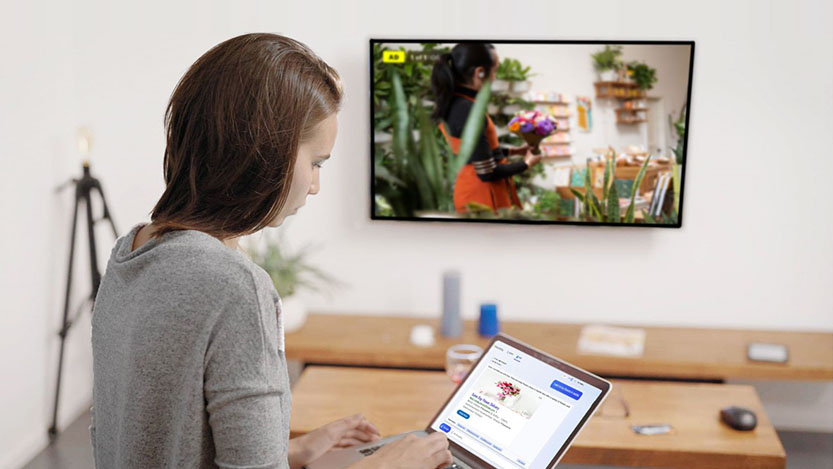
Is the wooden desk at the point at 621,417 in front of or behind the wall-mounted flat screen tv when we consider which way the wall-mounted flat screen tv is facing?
in front

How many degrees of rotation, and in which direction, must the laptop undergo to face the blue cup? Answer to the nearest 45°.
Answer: approximately 135° to its right

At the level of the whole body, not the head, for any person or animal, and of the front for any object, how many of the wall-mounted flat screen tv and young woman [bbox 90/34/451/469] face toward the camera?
1

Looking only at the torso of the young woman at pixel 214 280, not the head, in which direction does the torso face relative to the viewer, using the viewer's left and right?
facing away from the viewer and to the right of the viewer

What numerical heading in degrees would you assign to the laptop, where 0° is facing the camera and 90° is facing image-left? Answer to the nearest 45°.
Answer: approximately 45°

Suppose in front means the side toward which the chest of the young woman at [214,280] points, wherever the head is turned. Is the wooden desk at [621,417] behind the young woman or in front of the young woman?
in front

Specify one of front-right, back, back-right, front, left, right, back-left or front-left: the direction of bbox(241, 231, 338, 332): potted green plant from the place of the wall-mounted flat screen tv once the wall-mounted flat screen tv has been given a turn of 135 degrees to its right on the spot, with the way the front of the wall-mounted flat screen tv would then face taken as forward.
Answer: front-left

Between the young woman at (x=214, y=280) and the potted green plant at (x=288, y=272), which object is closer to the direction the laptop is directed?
the young woman

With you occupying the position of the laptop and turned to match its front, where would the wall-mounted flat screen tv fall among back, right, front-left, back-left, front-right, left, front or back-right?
back-right

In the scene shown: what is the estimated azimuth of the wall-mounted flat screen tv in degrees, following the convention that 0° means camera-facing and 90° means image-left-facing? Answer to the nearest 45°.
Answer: approximately 0°

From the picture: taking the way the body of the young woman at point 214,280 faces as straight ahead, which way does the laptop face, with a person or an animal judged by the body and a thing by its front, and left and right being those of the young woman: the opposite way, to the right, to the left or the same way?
the opposite way
